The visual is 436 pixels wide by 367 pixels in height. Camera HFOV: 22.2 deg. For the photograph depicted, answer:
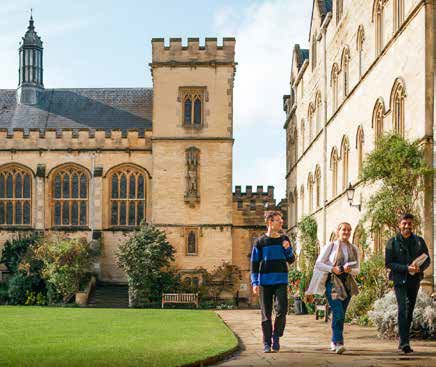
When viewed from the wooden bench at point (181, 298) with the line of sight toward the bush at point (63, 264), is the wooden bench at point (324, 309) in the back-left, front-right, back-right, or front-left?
back-left

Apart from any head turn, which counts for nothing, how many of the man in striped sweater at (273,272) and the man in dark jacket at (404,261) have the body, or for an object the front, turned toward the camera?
2

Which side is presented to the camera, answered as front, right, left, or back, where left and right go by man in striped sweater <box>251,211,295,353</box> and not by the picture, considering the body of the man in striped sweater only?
front

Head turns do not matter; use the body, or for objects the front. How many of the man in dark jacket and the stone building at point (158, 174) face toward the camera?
2

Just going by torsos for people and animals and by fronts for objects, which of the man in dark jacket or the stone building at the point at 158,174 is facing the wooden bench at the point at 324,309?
the stone building

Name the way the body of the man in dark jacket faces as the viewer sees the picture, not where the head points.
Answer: toward the camera

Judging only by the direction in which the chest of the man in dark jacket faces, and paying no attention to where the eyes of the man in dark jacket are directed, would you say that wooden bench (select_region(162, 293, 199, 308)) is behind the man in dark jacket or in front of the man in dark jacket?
behind

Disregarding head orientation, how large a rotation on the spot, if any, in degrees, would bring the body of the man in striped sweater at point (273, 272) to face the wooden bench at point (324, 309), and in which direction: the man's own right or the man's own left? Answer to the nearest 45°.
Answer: approximately 180°

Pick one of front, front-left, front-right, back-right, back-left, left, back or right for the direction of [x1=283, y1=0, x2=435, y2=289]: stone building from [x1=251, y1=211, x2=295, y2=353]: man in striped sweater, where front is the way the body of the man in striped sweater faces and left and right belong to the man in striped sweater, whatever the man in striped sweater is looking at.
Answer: back

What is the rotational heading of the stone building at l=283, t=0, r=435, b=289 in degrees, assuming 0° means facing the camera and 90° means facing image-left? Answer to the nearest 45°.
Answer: approximately 45°

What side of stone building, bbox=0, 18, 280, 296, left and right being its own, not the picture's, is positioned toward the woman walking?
front

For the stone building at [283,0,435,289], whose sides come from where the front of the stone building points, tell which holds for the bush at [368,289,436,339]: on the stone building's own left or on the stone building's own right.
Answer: on the stone building's own left
